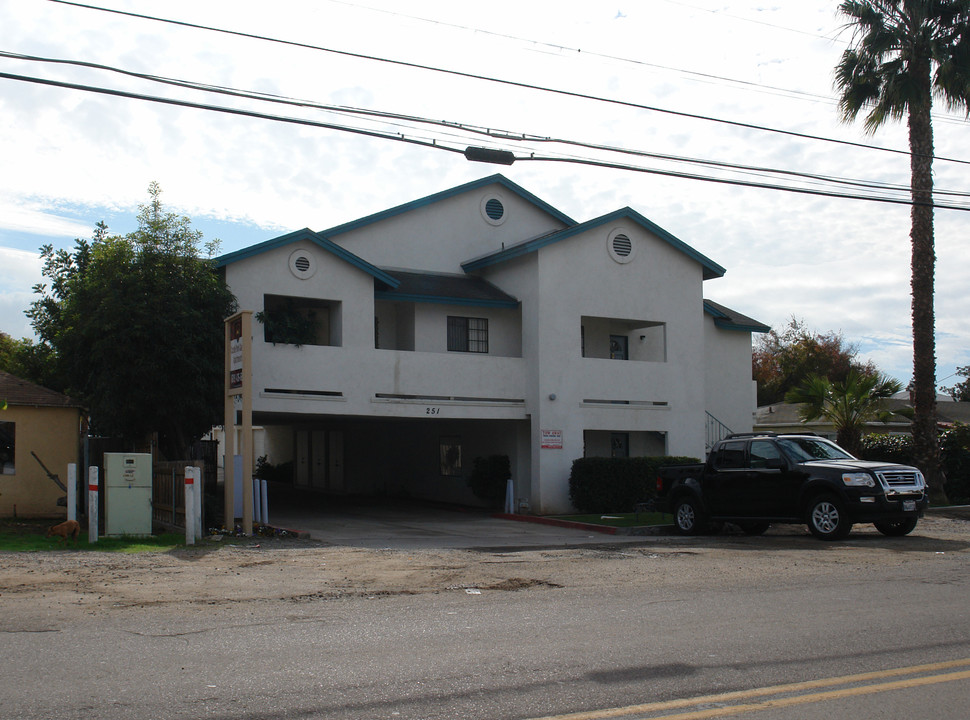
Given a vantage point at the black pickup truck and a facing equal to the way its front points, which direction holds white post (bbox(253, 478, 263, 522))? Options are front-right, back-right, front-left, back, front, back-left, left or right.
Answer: back-right

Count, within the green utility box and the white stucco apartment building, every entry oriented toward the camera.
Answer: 2

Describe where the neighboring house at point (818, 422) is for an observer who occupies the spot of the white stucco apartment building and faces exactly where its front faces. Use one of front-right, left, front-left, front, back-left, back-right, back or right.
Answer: back-left

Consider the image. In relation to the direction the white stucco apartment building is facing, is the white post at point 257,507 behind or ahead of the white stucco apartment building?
ahead

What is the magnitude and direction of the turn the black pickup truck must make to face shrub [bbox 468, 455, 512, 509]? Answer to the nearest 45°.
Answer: approximately 180°

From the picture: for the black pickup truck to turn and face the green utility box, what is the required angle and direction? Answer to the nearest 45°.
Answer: approximately 135° to its right

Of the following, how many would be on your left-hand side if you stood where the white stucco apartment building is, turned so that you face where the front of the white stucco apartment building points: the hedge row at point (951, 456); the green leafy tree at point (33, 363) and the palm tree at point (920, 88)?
2

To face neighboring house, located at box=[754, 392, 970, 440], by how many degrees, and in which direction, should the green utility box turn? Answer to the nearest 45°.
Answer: approximately 135° to its left

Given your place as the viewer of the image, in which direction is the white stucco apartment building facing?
facing the viewer

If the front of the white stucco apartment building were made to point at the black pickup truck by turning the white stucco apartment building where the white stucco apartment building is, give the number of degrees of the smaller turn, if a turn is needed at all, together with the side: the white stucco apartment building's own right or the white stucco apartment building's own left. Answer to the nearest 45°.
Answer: approximately 45° to the white stucco apartment building's own left

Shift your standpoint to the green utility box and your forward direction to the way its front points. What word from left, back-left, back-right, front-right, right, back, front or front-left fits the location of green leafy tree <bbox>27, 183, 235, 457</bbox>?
back

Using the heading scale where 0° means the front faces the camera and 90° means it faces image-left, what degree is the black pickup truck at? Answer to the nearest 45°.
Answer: approximately 315°
